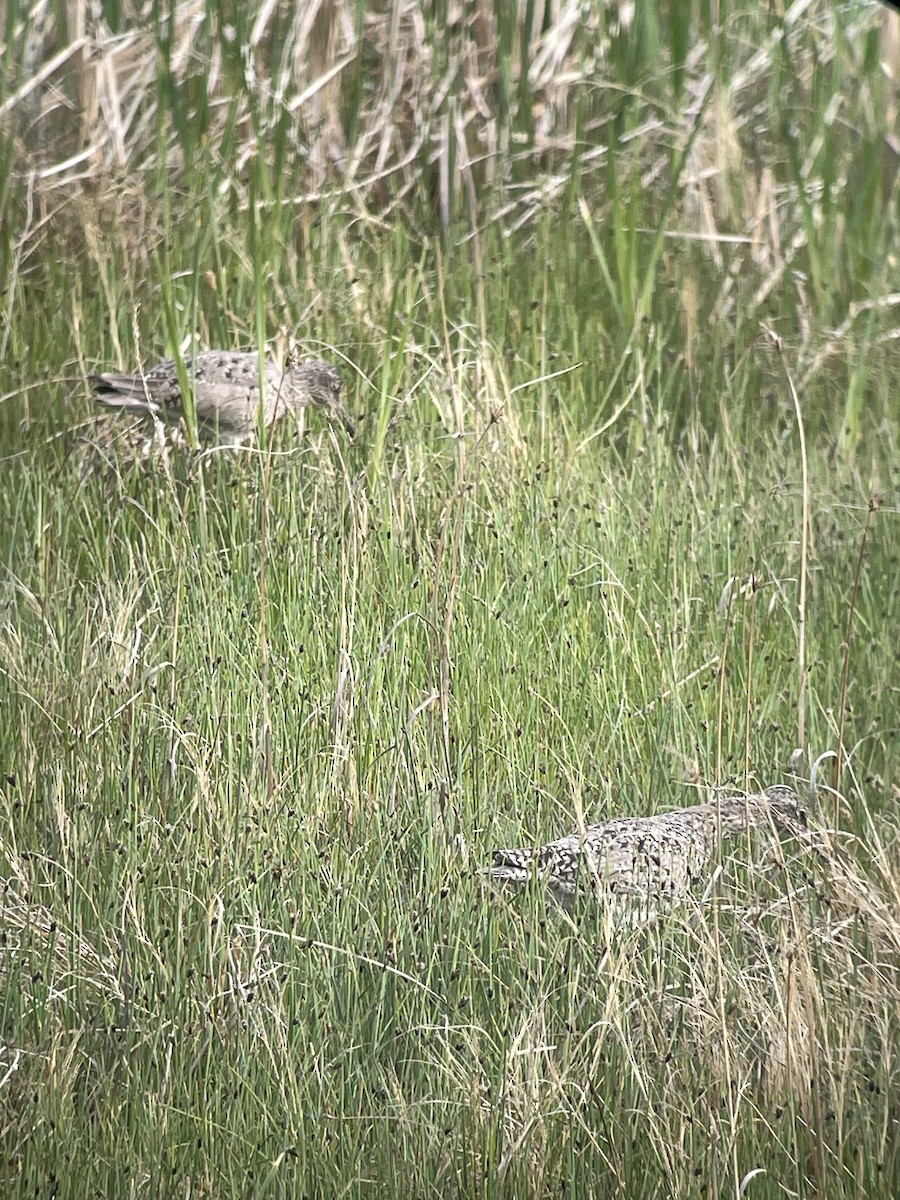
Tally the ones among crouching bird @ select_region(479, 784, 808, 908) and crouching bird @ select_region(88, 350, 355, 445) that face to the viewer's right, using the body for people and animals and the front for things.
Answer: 2

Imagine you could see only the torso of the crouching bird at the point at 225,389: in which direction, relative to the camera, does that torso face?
to the viewer's right

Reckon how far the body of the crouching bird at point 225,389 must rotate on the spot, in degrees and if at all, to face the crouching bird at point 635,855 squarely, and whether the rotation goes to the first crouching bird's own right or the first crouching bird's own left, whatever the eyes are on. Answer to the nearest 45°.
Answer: approximately 90° to the first crouching bird's own right

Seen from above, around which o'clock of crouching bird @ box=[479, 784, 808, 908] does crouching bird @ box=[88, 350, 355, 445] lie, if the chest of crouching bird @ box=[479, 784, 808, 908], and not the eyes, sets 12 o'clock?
crouching bird @ box=[88, 350, 355, 445] is roughly at 8 o'clock from crouching bird @ box=[479, 784, 808, 908].

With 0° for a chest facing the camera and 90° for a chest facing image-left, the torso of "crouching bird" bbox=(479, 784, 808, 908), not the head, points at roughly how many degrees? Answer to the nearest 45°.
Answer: approximately 270°
